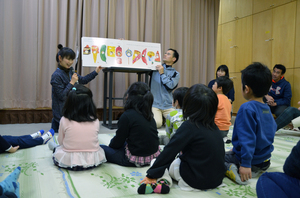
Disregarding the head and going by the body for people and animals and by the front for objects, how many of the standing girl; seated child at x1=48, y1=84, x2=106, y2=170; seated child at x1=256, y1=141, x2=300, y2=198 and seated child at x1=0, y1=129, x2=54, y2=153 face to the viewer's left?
1

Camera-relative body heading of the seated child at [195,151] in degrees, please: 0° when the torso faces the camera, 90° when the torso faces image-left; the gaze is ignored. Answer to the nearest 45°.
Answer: approximately 135°

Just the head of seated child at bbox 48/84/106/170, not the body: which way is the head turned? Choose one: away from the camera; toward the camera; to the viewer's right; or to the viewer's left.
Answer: away from the camera

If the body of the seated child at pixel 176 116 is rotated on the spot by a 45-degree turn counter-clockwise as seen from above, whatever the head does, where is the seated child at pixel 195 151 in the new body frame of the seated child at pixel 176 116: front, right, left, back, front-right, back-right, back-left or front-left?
left

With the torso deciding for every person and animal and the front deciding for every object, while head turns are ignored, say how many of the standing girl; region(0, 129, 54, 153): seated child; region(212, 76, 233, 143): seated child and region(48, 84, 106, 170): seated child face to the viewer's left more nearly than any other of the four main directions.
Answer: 1

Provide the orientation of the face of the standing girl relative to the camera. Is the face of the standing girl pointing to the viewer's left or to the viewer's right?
to the viewer's right

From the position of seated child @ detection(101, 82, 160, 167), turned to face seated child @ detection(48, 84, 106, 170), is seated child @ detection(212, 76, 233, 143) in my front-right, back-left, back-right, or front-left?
back-right

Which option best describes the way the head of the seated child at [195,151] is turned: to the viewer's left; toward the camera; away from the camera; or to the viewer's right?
away from the camera

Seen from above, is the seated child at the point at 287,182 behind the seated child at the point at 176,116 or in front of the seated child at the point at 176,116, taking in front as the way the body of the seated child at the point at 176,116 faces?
behind

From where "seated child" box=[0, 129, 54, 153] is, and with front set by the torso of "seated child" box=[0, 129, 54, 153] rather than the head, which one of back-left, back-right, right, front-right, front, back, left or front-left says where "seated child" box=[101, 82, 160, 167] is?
front-right

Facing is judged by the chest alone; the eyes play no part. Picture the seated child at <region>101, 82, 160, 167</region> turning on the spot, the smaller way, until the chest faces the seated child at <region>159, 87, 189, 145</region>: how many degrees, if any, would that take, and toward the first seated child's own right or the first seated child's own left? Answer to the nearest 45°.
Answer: approximately 90° to the first seated child's own right

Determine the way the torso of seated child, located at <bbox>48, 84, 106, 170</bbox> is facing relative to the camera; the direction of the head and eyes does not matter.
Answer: away from the camera
